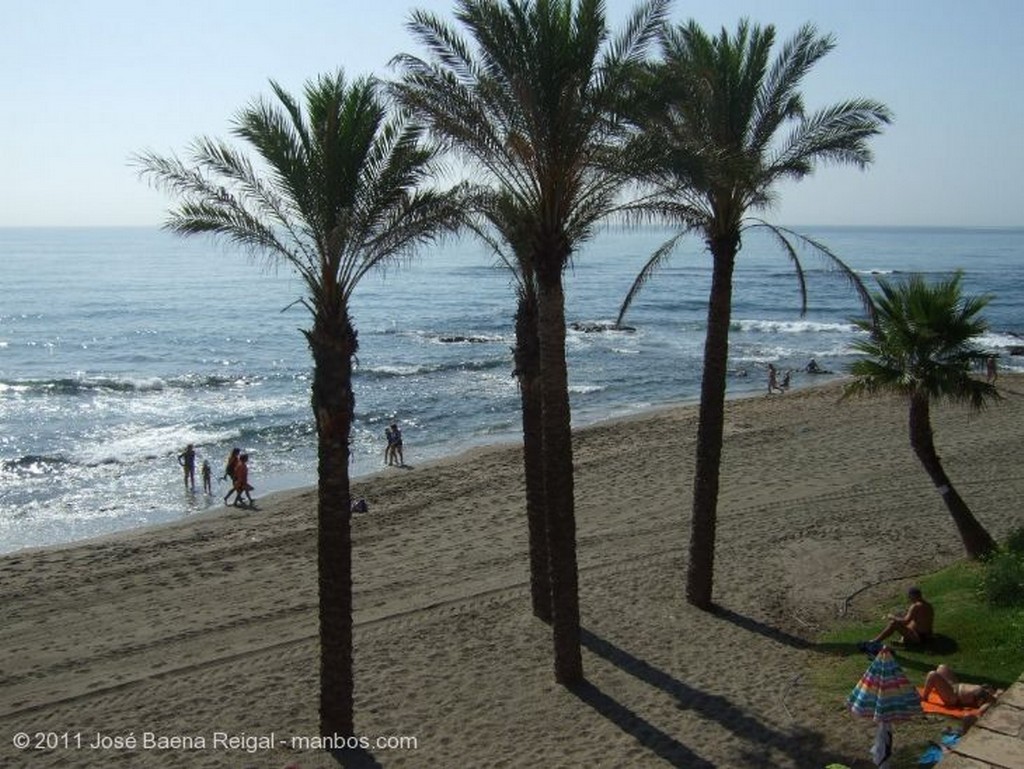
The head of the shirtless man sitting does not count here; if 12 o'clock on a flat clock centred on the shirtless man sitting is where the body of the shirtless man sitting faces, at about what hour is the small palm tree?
The small palm tree is roughly at 3 o'clock from the shirtless man sitting.

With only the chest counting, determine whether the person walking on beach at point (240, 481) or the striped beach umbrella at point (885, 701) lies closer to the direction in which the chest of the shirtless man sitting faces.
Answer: the person walking on beach

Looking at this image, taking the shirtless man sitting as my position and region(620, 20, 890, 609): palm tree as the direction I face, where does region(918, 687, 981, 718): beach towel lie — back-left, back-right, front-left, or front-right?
back-left

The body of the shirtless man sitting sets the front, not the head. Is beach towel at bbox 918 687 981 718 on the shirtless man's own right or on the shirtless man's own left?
on the shirtless man's own left

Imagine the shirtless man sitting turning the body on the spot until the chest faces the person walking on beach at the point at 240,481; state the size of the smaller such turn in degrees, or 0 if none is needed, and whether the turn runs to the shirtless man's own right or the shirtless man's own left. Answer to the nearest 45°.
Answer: approximately 45° to the shirtless man's own right

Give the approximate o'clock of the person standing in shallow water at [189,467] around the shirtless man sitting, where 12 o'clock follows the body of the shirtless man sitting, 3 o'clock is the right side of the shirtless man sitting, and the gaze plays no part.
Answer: The person standing in shallow water is roughly at 1 o'clock from the shirtless man sitting.

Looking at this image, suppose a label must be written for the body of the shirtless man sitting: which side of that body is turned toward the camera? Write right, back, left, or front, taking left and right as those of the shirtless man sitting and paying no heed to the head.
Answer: left
